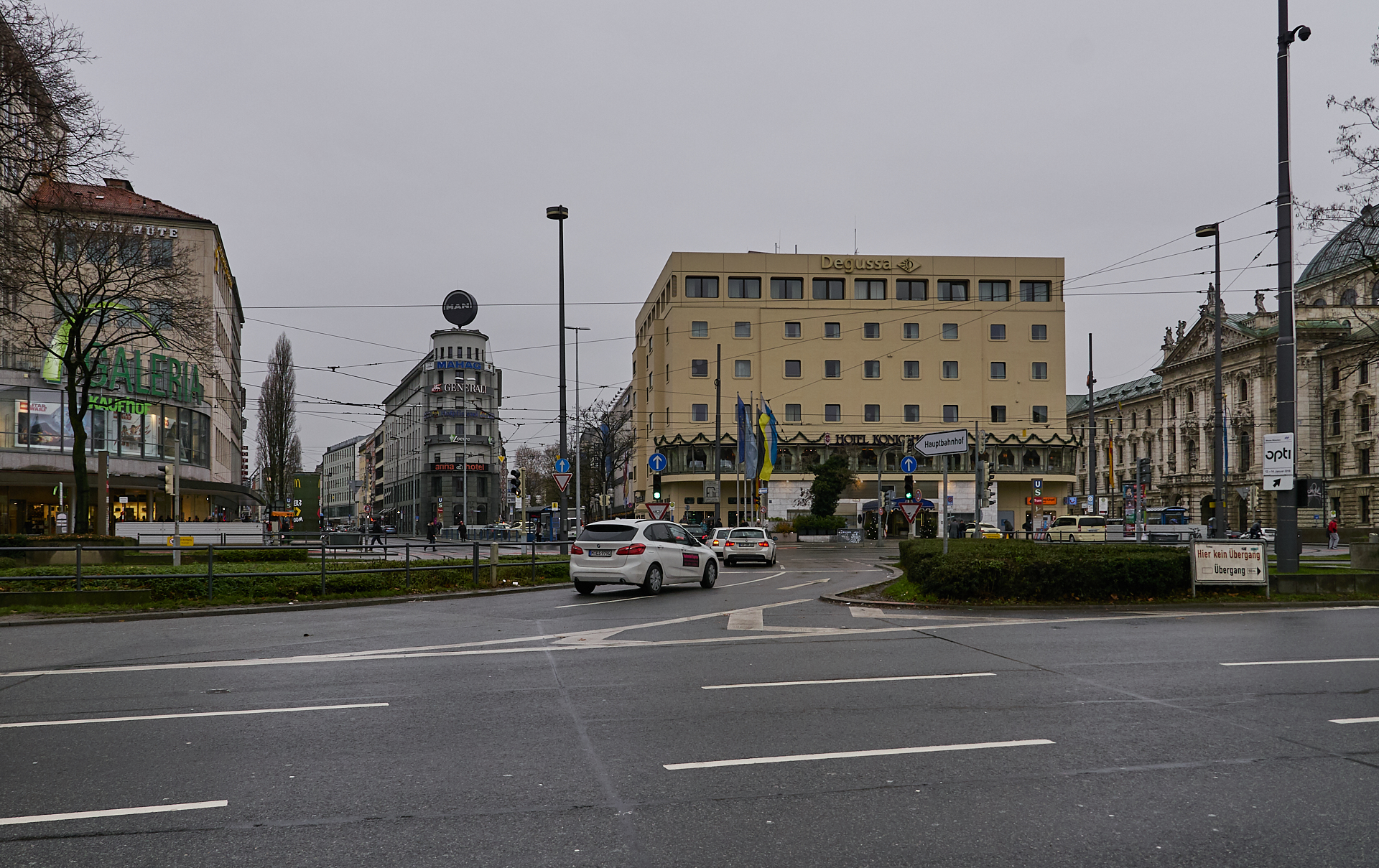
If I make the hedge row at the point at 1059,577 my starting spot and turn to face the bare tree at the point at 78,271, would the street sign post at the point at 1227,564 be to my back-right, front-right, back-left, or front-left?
back-right

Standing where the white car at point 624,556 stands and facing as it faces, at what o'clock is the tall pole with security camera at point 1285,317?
The tall pole with security camera is roughly at 2 o'clock from the white car.

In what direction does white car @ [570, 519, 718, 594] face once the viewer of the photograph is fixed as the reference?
facing away from the viewer and to the right of the viewer

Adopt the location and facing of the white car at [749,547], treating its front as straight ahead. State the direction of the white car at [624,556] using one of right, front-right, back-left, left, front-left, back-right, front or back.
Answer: back

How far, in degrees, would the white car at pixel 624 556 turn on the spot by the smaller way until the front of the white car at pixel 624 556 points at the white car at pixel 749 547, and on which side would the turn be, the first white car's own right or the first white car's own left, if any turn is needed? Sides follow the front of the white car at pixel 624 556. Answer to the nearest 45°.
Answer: approximately 45° to the first white car's own left

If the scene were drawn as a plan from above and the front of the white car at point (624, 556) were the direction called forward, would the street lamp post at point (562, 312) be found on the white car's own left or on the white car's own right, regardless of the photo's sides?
on the white car's own left

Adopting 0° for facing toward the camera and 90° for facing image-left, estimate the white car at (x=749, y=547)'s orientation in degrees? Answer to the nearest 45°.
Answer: approximately 180°
